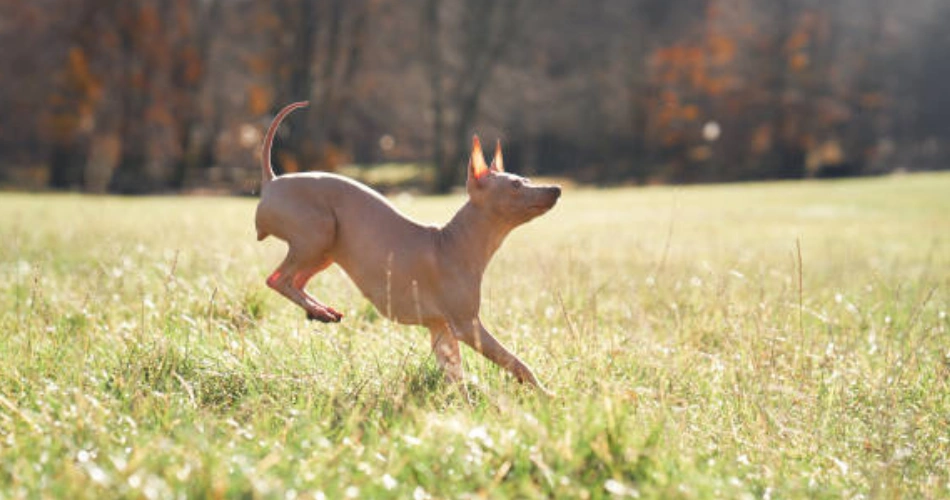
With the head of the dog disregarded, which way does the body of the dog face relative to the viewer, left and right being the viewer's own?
facing to the right of the viewer

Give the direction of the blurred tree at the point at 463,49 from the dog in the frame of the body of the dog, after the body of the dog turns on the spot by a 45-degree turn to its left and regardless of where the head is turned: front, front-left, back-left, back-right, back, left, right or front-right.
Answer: front-left
